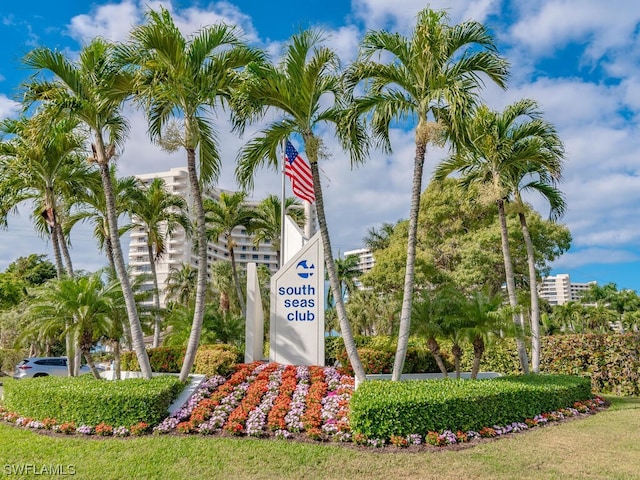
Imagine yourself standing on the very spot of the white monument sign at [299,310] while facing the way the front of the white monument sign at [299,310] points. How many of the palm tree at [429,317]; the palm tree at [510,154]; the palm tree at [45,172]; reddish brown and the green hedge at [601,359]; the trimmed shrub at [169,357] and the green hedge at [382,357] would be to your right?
2

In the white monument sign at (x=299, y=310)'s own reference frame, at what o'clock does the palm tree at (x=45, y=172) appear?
The palm tree is roughly at 3 o'clock from the white monument sign.

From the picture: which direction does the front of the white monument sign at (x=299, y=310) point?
toward the camera

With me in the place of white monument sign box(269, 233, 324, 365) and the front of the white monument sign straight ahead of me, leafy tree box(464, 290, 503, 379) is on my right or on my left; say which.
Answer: on my left

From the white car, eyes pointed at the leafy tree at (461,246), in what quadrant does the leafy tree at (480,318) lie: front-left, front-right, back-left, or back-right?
front-right
